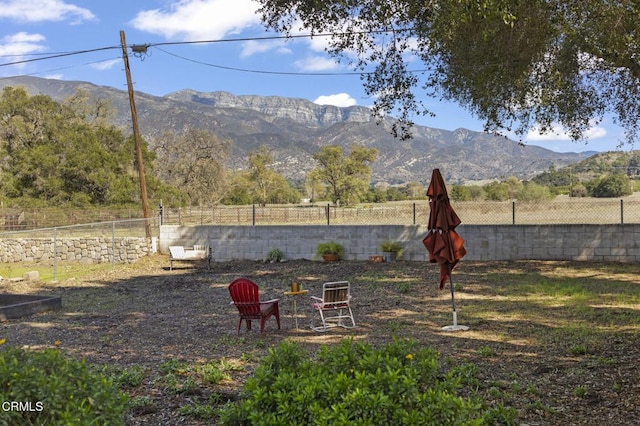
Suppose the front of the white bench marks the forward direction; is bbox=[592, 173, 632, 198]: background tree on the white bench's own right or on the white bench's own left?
on the white bench's own left

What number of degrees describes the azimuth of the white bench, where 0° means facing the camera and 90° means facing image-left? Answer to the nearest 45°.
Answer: approximately 0°

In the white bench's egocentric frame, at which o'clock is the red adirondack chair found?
The red adirondack chair is roughly at 12 o'clock from the white bench.

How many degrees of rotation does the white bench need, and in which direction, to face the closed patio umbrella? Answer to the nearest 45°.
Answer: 0° — it already faces it

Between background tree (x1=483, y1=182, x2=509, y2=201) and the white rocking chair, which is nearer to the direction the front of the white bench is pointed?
the white rocking chair

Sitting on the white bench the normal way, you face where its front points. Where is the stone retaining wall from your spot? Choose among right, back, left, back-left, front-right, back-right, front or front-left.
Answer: back-right

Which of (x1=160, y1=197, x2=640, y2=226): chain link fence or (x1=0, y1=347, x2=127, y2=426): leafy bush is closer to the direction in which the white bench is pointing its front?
the leafy bush

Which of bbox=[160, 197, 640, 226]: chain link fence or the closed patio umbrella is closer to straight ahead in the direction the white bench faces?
the closed patio umbrella

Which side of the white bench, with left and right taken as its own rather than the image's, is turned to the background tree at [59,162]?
back

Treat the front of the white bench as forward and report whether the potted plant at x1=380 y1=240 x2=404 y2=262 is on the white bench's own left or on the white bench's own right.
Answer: on the white bench's own left
